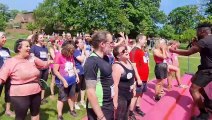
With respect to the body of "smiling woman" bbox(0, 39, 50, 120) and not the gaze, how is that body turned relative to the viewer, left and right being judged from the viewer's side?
facing the viewer and to the right of the viewer

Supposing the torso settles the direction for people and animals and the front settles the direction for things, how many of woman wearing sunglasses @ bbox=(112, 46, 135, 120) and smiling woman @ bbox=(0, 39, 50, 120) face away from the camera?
0

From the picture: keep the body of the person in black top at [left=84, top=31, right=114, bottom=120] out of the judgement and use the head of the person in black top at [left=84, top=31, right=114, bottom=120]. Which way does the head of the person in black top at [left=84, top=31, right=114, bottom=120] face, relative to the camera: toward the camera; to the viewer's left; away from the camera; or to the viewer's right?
to the viewer's right

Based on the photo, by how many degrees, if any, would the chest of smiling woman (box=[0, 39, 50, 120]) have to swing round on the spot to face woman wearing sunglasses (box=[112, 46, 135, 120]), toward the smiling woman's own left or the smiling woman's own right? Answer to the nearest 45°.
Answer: approximately 45° to the smiling woman's own left

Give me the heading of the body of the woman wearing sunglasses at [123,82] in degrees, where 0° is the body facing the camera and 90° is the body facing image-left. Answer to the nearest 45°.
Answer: approximately 315°

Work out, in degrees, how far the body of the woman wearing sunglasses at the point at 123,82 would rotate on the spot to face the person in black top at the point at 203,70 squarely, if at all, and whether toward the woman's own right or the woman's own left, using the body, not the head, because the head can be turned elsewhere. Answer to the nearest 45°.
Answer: approximately 45° to the woman's own left

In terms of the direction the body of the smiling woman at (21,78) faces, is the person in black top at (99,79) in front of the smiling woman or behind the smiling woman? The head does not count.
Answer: in front

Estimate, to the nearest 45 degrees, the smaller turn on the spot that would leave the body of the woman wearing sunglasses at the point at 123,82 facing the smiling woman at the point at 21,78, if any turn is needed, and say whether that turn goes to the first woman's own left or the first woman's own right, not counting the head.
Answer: approximately 135° to the first woman's own right

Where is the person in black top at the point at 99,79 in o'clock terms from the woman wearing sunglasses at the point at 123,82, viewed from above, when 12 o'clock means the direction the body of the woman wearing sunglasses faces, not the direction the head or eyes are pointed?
The person in black top is roughly at 2 o'clock from the woman wearing sunglasses.
